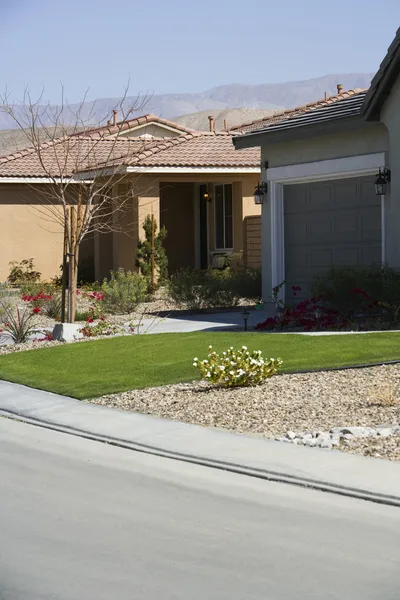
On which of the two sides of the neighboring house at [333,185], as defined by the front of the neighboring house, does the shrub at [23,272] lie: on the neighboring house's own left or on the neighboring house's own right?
on the neighboring house's own right

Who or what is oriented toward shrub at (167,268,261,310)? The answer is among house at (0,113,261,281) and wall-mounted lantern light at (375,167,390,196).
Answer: the house

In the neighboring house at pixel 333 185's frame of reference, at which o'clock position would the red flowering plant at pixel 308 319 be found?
The red flowering plant is roughly at 11 o'clock from the neighboring house.

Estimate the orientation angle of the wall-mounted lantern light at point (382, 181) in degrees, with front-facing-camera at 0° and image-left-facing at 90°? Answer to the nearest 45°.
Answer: approximately 45°

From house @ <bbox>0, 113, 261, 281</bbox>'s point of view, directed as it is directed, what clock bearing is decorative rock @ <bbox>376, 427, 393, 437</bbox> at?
The decorative rock is roughly at 12 o'clock from the house.

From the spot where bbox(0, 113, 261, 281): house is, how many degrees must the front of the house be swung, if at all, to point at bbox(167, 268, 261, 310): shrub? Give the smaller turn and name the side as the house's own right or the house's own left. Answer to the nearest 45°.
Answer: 0° — it already faces it
